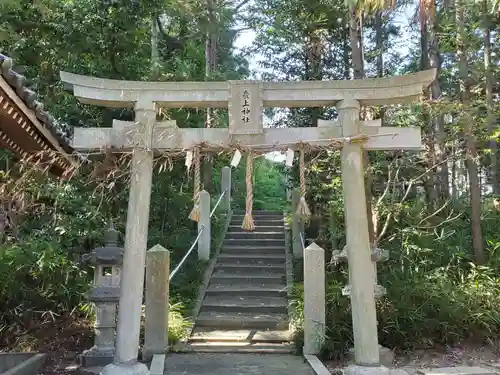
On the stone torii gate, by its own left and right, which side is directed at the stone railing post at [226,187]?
back

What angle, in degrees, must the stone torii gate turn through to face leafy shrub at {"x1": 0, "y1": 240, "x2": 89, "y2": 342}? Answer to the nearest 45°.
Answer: approximately 135° to its right

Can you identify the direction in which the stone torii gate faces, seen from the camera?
facing the viewer

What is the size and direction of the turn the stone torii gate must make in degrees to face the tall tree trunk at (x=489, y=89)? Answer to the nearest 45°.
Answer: approximately 135° to its left

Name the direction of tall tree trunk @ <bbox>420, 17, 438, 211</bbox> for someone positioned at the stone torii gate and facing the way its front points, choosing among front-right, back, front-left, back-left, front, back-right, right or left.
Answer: back-left

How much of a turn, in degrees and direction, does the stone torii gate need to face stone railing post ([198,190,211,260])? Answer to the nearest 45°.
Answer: approximately 180°

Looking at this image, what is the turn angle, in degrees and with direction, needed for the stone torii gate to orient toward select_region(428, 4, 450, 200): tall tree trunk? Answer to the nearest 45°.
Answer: approximately 135° to its left

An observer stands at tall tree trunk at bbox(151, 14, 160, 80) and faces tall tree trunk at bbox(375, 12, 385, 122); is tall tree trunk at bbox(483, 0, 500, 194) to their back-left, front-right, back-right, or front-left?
front-right
